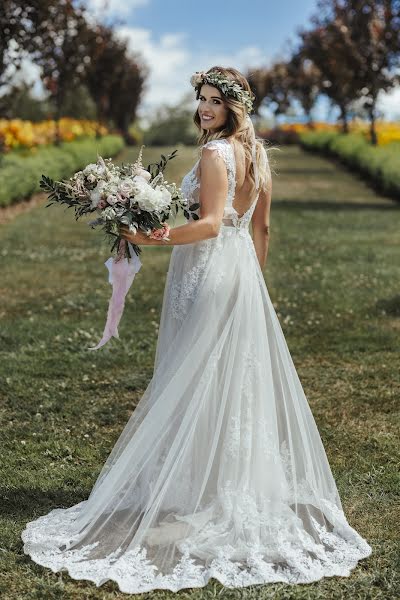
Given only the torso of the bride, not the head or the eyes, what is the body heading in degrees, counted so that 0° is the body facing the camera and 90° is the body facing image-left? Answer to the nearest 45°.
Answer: approximately 135°

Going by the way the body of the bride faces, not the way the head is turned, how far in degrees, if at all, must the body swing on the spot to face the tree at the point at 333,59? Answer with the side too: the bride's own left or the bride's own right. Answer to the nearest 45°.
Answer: approximately 45° to the bride's own right

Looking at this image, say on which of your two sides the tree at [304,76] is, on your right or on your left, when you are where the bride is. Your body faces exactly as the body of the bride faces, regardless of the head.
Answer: on your right

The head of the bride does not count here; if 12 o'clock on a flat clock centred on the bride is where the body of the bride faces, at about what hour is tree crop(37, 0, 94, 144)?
The tree is roughly at 1 o'clock from the bride.

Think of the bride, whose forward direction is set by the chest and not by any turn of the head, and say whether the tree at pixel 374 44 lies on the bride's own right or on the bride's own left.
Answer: on the bride's own right

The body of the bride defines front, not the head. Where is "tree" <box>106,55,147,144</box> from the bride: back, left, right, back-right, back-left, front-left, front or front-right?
front-right
